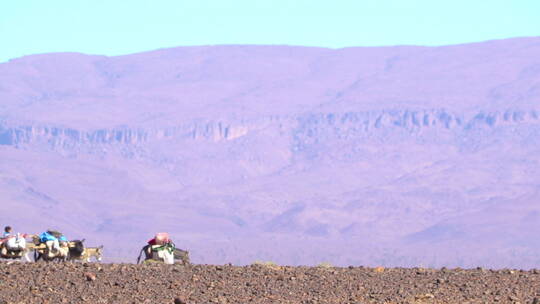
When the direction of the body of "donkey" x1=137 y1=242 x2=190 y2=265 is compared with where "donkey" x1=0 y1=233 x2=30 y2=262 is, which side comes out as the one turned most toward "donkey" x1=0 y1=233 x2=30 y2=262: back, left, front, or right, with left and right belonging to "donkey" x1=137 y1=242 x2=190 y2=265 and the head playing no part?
back

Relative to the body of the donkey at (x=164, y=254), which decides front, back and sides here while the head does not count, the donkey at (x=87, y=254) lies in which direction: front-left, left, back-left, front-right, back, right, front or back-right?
back-left

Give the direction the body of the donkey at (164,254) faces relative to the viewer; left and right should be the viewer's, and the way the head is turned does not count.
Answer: facing to the right of the viewer
